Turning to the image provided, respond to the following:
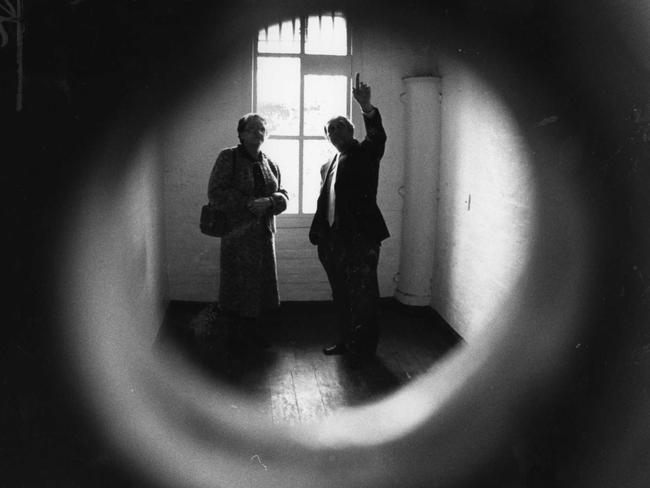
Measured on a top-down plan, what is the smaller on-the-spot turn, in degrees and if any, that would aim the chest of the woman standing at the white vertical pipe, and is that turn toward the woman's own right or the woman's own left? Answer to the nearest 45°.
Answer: approximately 90° to the woman's own left

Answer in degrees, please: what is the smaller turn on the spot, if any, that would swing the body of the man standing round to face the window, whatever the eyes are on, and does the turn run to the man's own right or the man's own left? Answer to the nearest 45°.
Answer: approximately 135° to the man's own right

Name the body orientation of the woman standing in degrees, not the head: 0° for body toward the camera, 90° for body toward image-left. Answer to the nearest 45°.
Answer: approximately 315°

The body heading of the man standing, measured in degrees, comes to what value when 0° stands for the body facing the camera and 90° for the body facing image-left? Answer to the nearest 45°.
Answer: approximately 45°

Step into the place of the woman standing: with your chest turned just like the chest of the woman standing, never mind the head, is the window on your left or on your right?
on your left

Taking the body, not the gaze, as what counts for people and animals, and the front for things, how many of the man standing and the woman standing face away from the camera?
0
